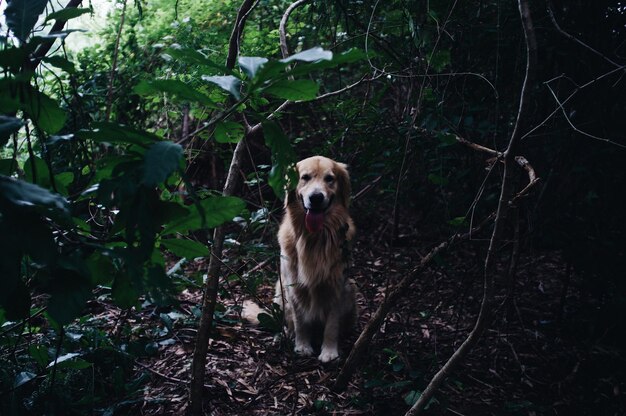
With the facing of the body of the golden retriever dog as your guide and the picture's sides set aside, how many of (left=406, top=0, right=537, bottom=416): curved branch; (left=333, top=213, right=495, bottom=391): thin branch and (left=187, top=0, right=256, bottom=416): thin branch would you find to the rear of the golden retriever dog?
0

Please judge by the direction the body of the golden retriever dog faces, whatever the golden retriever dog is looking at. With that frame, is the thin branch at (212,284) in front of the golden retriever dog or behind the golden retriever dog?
in front

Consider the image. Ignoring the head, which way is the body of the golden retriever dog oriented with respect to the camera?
toward the camera

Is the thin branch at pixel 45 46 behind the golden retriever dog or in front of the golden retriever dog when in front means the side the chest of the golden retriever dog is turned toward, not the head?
in front

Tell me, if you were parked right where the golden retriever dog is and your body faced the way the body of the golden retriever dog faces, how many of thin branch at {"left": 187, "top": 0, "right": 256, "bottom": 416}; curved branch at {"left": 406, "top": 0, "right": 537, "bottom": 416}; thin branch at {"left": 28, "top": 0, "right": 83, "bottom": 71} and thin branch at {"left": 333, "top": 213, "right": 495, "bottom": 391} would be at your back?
0

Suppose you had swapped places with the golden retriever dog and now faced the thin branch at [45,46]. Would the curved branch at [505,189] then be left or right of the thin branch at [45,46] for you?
left
